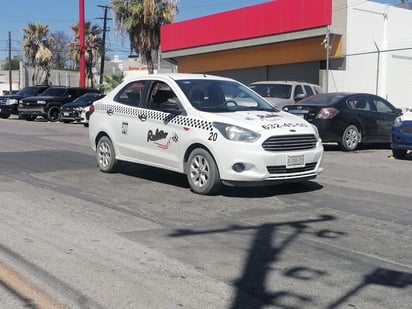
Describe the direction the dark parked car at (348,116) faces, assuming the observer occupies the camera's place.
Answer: facing away from the viewer and to the right of the viewer

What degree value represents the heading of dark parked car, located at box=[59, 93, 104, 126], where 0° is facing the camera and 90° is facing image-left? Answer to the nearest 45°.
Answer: approximately 45°

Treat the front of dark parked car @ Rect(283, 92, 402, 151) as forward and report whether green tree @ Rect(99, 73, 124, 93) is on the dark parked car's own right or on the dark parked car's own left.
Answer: on the dark parked car's own left

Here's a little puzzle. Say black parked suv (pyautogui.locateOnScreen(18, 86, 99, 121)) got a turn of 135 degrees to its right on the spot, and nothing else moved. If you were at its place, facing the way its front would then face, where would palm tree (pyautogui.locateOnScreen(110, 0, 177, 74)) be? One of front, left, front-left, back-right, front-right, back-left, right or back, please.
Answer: front-right

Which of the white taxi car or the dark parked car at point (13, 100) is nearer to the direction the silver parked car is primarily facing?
the white taxi car

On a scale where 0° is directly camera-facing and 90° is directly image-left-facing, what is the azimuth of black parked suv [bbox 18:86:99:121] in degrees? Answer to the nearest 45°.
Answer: approximately 45°

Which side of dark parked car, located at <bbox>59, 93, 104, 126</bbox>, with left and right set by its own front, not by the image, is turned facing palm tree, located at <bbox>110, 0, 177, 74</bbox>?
back

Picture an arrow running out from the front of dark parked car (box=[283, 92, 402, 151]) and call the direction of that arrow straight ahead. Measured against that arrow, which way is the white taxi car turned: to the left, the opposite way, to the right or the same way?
to the right

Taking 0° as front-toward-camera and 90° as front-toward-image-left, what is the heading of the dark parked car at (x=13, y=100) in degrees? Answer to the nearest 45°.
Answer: approximately 45°

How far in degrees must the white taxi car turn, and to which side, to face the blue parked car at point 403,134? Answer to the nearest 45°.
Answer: approximately 90° to its left

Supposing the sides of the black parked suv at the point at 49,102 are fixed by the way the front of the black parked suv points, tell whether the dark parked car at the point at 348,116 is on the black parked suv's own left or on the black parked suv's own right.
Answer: on the black parked suv's own left
